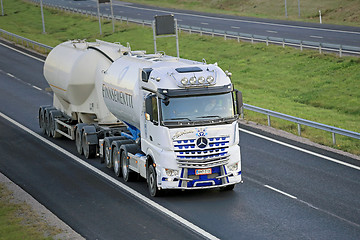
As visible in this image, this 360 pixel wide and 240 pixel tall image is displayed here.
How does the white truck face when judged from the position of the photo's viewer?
facing the viewer and to the right of the viewer
